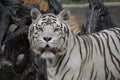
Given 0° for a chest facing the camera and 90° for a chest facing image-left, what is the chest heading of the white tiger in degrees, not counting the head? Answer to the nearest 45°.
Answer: approximately 90°
